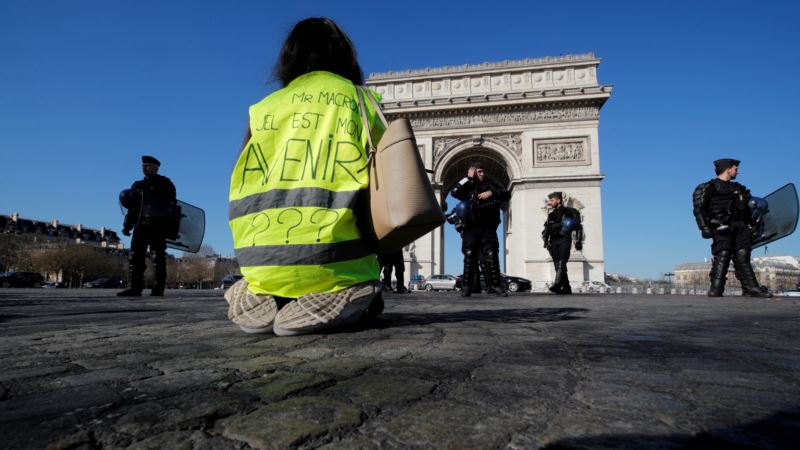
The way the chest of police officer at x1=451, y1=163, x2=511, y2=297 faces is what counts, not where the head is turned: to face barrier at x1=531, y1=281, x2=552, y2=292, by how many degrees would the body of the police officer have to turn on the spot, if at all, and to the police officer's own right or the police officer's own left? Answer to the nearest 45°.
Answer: approximately 180°

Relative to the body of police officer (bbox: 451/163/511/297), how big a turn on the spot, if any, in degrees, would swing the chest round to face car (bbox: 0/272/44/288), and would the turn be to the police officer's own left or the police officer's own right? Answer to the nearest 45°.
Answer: approximately 135° to the police officer's own right

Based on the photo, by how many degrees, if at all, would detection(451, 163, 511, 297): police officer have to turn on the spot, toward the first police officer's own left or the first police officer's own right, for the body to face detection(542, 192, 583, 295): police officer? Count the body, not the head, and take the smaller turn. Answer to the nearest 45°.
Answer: approximately 135° to the first police officer's own left

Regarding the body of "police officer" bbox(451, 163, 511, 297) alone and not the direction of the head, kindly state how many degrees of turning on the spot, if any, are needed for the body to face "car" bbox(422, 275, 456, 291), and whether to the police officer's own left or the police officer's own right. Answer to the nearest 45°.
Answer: approximately 180°

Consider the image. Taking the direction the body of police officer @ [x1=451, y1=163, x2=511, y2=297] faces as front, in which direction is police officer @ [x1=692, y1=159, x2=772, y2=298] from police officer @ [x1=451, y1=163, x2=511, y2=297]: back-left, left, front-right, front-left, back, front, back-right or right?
left

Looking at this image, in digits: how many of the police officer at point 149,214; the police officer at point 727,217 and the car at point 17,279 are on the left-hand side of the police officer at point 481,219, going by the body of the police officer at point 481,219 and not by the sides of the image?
1

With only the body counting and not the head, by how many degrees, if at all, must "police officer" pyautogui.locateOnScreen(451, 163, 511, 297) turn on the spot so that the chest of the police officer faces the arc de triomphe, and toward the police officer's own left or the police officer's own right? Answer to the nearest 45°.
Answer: approximately 180°

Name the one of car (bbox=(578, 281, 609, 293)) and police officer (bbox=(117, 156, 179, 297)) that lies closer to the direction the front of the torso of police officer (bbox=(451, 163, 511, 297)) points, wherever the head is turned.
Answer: the police officer

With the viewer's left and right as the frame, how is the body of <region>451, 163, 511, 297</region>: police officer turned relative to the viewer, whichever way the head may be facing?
facing the viewer

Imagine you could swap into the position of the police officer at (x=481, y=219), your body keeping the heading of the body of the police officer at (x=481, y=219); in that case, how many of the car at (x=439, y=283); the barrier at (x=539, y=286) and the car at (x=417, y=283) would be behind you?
3

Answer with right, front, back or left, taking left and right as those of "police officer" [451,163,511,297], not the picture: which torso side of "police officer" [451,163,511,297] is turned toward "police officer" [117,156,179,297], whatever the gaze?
right
